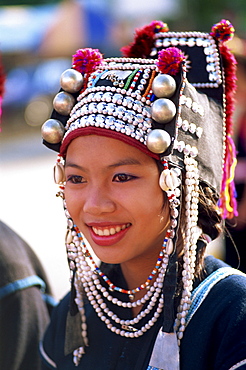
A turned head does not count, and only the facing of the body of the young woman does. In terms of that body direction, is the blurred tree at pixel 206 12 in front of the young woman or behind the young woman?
behind

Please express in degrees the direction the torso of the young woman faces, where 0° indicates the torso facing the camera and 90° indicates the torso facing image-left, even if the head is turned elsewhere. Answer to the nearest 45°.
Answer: approximately 45°

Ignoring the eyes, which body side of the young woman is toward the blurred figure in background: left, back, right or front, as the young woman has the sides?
right

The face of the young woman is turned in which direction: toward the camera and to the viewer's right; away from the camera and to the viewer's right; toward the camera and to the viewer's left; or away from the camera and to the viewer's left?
toward the camera and to the viewer's left
